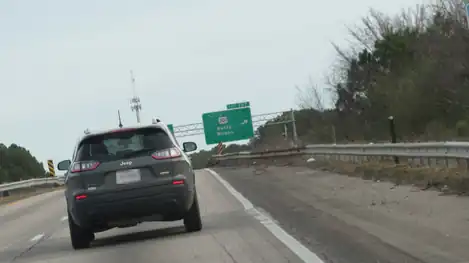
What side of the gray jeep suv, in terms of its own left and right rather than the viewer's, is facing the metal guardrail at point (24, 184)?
front

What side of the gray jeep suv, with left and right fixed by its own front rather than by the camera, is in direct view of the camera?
back
